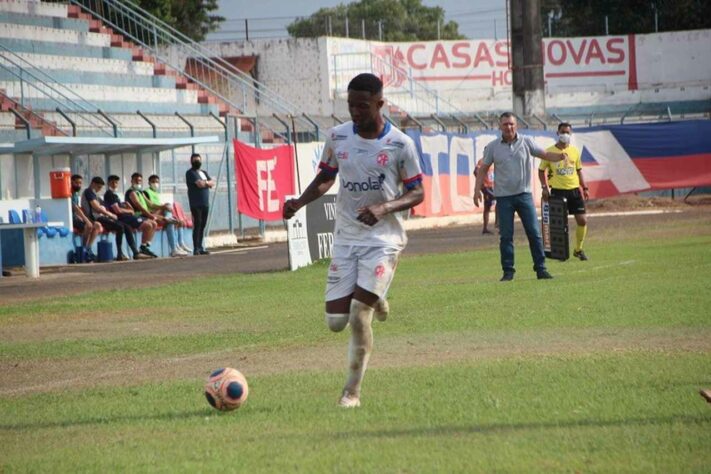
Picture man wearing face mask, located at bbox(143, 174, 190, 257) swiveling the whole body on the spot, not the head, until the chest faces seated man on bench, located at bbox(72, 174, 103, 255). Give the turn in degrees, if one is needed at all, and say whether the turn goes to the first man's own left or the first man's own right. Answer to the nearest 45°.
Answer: approximately 90° to the first man's own right

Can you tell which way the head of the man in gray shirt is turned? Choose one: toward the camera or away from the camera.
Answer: toward the camera

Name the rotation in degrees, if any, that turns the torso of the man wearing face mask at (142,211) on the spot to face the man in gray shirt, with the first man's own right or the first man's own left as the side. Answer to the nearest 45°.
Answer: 0° — they already face them

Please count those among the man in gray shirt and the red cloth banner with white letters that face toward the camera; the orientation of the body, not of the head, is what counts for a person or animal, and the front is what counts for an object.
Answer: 2

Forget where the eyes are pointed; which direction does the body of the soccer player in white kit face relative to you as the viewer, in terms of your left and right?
facing the viewer and to the left of the viewer

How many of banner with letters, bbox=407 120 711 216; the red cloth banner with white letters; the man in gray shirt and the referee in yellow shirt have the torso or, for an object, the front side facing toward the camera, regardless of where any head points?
4

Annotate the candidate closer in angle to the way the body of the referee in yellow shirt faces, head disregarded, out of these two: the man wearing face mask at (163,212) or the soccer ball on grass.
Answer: the soccer ball on grass

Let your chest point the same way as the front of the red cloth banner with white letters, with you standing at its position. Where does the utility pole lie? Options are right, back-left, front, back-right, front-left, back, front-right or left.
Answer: back-left

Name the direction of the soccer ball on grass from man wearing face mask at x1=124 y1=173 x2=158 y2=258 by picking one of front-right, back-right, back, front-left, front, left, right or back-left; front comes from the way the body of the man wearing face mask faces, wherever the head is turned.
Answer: front-right

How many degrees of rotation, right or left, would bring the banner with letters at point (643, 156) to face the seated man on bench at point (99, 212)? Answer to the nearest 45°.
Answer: approximately 45° to its right

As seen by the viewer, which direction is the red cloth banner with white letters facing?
toward the camera

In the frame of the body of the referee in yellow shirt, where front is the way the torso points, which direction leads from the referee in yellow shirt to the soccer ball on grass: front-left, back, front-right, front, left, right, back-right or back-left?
front
